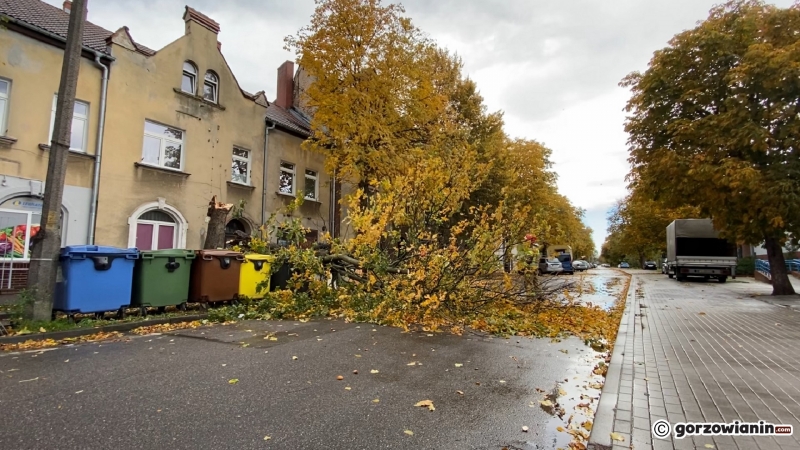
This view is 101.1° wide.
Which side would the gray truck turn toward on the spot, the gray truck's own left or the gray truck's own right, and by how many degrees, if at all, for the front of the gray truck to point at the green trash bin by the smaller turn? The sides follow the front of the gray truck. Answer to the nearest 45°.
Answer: approximately 180°

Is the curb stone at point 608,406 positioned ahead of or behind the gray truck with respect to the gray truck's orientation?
behind

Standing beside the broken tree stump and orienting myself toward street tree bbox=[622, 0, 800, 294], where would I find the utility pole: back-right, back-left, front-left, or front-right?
back-right

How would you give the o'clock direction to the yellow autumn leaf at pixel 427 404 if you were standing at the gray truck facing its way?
The yellow autumn leaf is roughly at 6 o'clock from the gray truck.

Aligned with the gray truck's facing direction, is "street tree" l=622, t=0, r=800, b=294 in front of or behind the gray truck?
behind

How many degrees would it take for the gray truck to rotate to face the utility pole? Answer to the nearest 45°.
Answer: approximately 180°

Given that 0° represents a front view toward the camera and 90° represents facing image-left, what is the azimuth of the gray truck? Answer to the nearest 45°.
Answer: approximately 180°

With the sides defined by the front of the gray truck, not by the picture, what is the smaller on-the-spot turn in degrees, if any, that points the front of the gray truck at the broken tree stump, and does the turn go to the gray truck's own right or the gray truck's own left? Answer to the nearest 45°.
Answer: approximately 135° to the gray truck's own left

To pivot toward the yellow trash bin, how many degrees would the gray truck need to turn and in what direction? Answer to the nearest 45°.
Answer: approximately 180°
